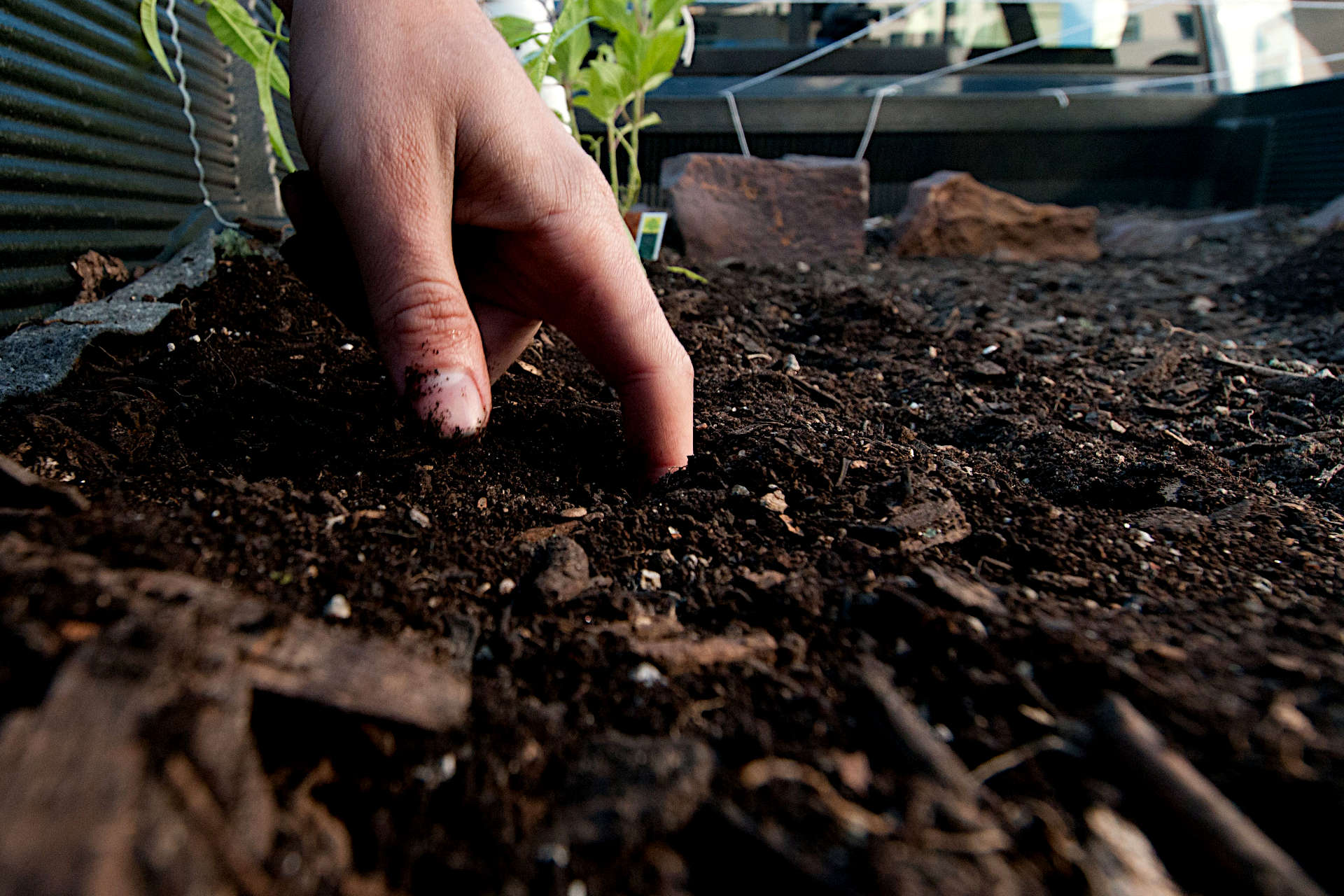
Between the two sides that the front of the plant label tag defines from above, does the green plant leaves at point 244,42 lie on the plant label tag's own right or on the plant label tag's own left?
on the plant label tag's own right

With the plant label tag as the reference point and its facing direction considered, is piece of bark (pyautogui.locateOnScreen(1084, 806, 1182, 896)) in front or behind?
in front

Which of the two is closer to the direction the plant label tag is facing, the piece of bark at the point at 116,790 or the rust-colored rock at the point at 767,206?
the piece of bark

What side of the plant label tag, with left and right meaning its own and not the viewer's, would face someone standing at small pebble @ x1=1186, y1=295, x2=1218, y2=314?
left

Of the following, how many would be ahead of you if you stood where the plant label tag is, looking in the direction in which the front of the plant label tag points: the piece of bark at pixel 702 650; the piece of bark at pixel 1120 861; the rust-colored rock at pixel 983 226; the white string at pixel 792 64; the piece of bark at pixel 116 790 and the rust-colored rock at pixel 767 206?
3

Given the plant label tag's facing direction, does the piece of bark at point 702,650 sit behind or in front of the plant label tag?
in front

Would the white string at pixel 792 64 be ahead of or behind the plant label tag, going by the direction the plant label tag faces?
behind

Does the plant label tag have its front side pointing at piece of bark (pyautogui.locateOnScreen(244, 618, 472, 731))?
yes

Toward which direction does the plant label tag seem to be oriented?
toward the camera

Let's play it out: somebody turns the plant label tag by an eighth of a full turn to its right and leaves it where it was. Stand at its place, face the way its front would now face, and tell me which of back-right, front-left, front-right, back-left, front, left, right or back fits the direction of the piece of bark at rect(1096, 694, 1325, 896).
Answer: front-left

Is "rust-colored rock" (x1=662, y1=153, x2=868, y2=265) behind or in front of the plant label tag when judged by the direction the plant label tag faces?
behind

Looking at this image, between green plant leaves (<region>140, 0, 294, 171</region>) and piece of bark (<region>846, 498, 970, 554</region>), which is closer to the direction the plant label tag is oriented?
the piece of bark
